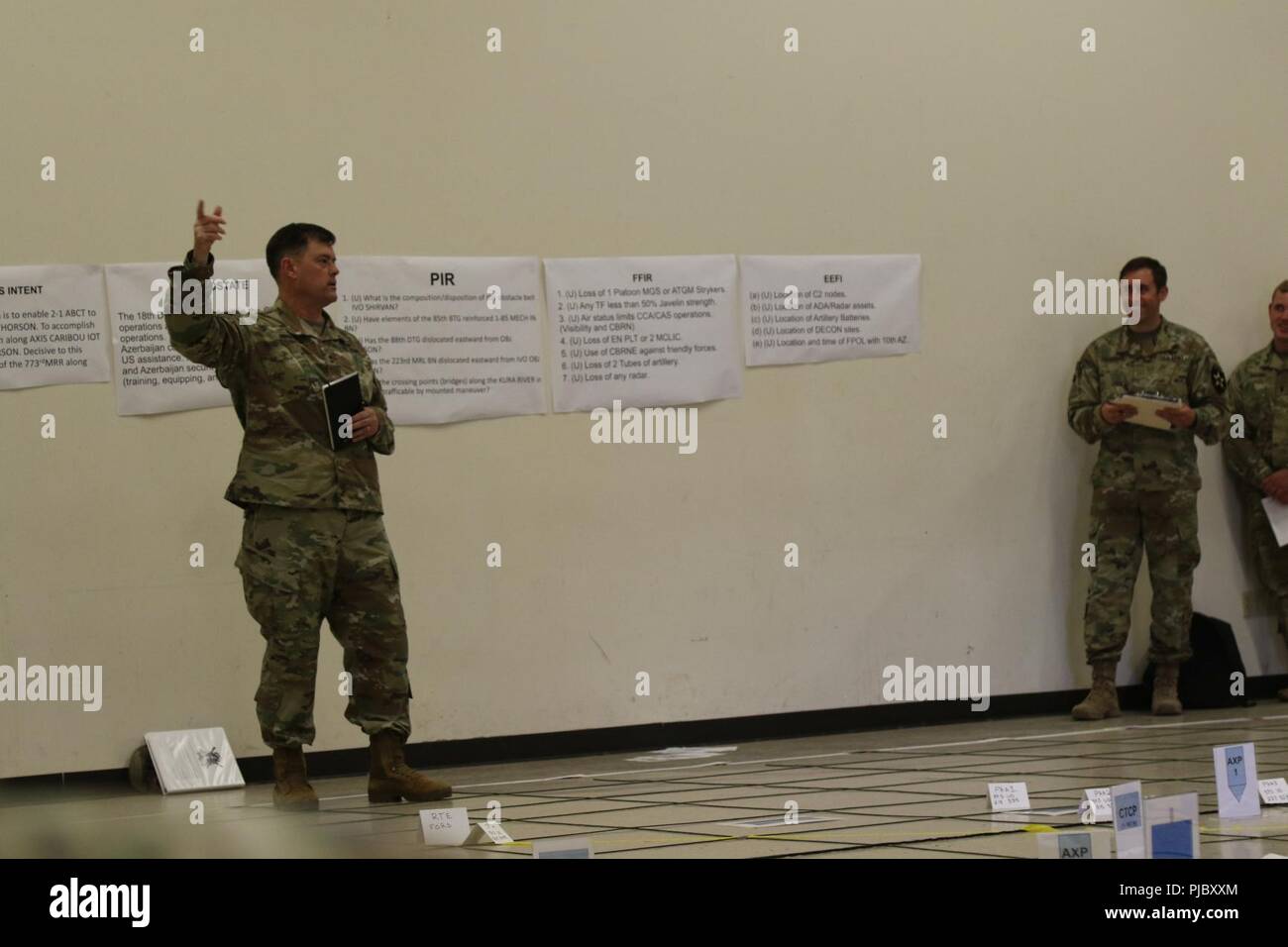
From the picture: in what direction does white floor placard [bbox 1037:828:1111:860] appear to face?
toward the camera

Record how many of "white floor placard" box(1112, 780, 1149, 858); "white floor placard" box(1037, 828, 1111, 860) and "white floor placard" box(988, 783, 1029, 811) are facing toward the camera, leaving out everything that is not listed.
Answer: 3

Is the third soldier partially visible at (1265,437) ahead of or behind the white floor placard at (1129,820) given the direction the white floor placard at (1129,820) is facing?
behind

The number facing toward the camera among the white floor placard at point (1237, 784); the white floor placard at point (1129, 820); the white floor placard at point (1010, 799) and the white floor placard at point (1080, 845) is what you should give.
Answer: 4

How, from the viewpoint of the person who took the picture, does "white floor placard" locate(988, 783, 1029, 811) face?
facing the viewer

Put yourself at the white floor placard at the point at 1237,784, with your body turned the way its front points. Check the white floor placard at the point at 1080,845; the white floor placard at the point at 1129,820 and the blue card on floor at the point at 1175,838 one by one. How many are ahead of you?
3

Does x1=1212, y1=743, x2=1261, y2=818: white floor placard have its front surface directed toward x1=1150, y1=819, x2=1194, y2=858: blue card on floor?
yes

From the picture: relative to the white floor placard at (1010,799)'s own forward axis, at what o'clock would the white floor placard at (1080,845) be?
the white floor placard at (1080,845) is roughly at 12 o'clock from the white floor placard at (1010,799).

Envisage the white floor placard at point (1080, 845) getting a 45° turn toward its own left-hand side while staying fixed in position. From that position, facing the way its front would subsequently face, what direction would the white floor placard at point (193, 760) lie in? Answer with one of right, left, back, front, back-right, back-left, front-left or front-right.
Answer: back

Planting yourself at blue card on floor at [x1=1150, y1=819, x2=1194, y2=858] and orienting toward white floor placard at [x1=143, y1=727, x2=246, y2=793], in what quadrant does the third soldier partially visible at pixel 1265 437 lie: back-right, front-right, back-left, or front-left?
front-right

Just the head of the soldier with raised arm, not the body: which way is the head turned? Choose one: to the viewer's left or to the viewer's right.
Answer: to the viewer's right

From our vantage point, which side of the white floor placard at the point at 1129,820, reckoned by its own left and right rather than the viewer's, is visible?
front

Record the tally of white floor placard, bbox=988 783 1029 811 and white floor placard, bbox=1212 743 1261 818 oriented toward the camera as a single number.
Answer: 2

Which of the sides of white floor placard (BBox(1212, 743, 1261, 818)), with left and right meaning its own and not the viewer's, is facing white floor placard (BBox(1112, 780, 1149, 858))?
front
